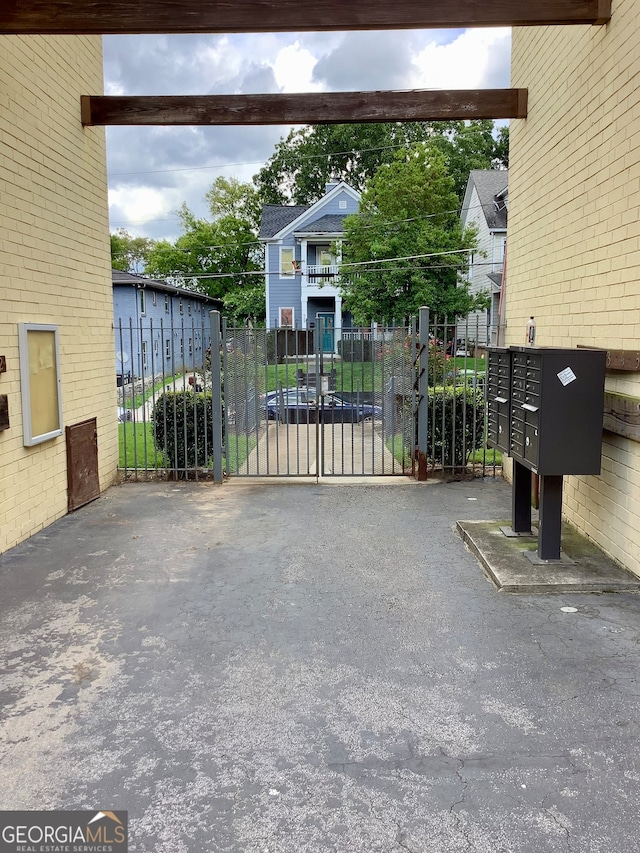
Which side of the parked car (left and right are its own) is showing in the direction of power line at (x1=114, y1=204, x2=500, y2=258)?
left

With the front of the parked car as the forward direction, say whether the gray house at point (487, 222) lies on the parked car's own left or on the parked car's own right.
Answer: on the parked car's own left

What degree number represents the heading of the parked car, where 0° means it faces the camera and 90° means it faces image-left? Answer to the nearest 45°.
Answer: approximately 270°

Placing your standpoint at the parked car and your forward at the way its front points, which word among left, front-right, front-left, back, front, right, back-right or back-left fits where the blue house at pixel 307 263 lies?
left

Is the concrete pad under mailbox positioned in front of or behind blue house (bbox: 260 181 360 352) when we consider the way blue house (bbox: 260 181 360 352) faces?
in front

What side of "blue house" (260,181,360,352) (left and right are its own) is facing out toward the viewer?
front

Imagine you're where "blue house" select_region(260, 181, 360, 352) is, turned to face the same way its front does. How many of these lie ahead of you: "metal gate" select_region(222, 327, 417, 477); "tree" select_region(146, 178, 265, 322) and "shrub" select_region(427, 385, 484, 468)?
2

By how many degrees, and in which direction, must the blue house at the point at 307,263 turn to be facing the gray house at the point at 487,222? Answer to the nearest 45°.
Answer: approximately 45° to its left

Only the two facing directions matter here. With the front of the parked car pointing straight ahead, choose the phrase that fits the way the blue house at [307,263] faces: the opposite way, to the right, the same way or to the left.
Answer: to the right

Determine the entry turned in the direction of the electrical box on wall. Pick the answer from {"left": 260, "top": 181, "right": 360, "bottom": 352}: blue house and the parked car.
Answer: the blue house

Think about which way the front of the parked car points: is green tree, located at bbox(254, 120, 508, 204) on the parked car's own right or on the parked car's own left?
on the parked car's own left

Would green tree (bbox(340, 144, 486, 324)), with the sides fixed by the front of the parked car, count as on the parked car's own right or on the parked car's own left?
on the parked car's own left

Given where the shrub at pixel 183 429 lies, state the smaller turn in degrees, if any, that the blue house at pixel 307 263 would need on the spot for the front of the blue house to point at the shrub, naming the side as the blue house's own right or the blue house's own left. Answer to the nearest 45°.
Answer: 0° — it already faces it

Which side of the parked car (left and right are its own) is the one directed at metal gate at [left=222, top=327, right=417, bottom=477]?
right

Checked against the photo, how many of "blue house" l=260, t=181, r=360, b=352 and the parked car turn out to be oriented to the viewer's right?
1

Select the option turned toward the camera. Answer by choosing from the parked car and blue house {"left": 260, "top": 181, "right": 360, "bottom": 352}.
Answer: the blue house

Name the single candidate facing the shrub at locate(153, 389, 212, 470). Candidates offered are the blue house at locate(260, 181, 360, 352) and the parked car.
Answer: the blue house

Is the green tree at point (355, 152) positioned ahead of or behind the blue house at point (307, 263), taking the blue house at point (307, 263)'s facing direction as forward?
behind

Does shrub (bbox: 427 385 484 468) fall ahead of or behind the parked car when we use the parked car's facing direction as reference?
ahead

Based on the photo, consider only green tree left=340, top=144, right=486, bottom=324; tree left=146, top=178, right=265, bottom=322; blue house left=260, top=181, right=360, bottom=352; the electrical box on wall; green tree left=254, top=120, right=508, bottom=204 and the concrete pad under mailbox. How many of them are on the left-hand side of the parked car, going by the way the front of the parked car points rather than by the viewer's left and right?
4
